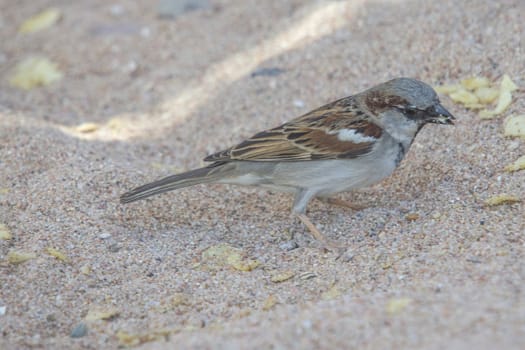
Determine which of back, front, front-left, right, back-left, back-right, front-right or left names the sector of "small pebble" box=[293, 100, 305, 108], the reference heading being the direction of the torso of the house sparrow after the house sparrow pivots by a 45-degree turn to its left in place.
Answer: front-left

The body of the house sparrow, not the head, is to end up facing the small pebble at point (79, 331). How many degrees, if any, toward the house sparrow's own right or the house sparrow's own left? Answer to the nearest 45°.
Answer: approximately 135° to the house sparrow's own right

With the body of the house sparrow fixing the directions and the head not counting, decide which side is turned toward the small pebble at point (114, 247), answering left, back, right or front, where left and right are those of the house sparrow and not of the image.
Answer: back

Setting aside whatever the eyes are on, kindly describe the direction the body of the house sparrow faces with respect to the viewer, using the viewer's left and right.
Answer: facing to the right of the viewer

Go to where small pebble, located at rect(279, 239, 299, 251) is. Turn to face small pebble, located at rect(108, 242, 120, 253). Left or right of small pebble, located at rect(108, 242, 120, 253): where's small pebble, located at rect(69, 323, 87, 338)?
left
